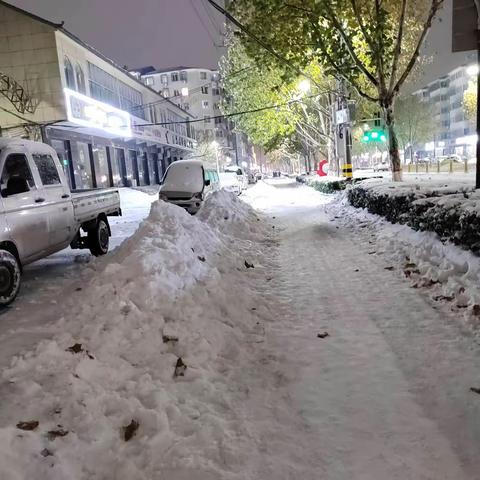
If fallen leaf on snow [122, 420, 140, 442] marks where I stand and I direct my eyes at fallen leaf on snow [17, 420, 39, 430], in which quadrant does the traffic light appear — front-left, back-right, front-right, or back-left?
back-right

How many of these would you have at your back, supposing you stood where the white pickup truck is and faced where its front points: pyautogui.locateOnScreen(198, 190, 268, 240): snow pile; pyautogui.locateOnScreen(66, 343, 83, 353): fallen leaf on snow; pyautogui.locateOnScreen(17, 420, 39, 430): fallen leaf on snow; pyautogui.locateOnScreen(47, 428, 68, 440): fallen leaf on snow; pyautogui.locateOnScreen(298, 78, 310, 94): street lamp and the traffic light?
3

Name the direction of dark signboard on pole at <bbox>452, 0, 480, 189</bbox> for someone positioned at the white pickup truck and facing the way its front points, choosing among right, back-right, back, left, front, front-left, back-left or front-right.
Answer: back-left

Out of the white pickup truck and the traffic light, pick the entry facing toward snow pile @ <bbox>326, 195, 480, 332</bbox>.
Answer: the traffic light

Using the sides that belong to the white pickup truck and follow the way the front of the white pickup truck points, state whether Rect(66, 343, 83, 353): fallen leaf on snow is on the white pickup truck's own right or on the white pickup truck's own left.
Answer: on the white pickup truck's own left

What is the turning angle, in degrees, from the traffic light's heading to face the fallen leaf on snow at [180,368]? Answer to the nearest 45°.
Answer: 0° — it already faces it

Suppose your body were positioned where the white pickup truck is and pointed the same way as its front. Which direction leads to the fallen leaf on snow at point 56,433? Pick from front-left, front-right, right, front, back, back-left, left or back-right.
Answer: front-left

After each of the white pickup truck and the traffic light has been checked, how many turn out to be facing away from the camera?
0

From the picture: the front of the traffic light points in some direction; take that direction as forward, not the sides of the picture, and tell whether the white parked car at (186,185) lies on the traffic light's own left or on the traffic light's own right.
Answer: on the traffic light's own right

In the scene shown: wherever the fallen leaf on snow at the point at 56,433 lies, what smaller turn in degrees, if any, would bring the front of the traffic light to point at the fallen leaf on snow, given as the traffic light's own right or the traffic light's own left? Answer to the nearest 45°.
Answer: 0° — it already faces it

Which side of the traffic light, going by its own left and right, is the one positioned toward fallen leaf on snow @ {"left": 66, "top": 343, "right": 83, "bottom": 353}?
front

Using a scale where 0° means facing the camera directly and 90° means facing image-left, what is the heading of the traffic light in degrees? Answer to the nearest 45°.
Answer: approximately 0°

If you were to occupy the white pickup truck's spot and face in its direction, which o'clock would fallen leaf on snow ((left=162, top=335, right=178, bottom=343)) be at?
The fallen leaf on snow is roughly at 10 o'clock from the white pickup truck.

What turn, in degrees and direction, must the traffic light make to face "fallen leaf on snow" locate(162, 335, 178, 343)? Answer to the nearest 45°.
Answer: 0° — it already faces it

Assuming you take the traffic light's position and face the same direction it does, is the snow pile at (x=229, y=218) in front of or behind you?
in front

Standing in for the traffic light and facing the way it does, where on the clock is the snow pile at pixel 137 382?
The snow pile is roughly at 12 o'clock from the traffic light.

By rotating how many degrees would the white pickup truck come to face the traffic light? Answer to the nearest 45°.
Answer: approximately 180°

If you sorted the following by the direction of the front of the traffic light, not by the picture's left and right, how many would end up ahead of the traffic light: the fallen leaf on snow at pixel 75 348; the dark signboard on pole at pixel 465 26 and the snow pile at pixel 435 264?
3
